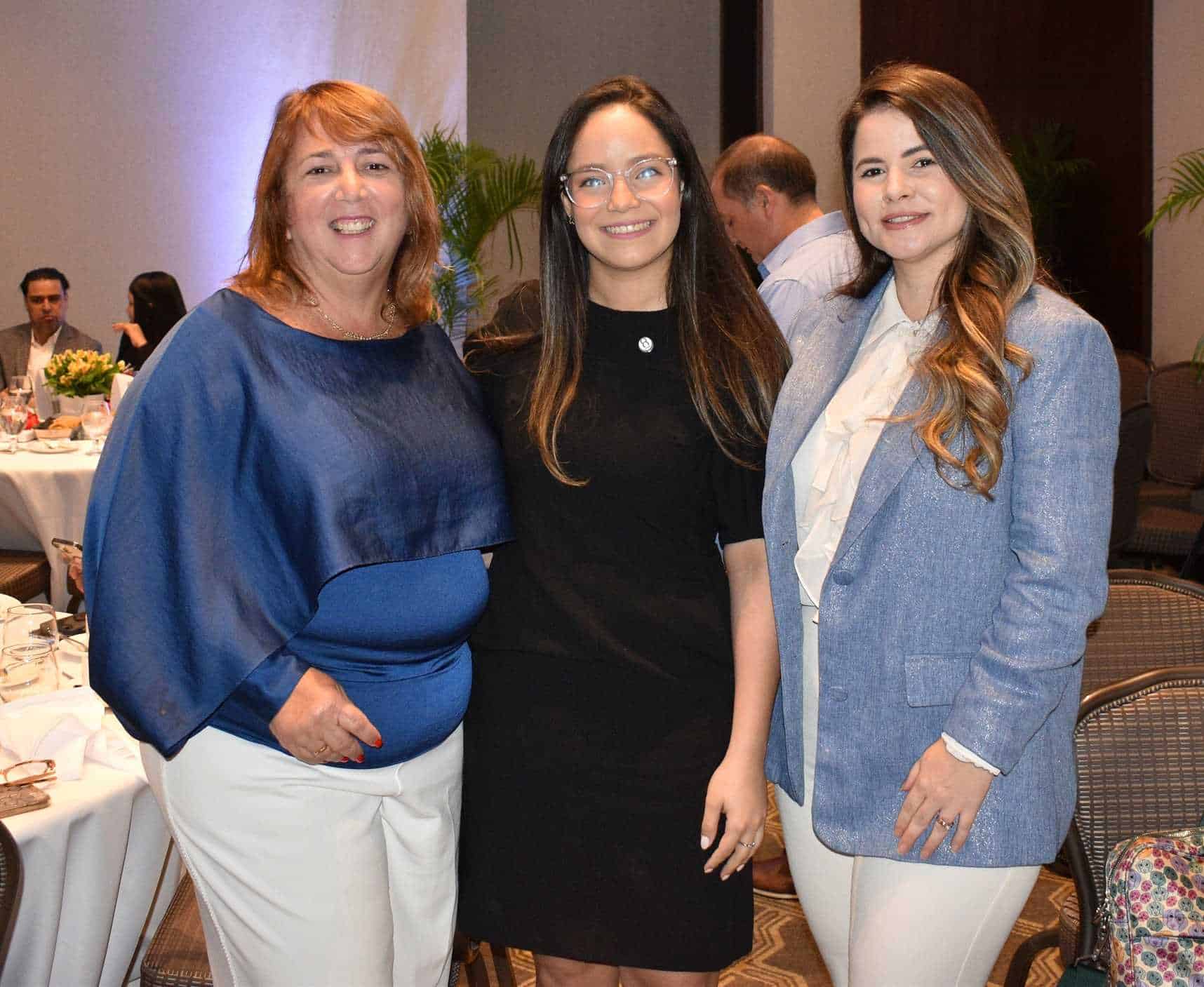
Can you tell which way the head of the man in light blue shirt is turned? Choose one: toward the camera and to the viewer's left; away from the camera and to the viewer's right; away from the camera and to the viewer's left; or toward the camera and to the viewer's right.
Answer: toward the camera and to the viewer's left

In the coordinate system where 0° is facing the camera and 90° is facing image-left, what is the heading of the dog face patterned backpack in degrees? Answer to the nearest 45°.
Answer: approximately 0°

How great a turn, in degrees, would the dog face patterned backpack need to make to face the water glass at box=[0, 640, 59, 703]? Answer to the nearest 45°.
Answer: approximately 90° to its right

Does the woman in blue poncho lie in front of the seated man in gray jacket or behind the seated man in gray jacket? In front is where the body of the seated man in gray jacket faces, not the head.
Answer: in front

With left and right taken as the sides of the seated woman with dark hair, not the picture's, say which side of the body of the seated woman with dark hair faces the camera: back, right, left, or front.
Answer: left

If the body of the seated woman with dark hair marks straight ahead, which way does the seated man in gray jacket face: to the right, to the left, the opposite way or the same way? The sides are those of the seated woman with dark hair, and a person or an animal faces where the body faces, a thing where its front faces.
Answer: to the left

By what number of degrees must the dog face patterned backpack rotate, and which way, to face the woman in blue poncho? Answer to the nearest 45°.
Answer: approximately 90° to its right

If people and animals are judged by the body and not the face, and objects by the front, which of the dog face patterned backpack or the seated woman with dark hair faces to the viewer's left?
the seated woman with dark hair

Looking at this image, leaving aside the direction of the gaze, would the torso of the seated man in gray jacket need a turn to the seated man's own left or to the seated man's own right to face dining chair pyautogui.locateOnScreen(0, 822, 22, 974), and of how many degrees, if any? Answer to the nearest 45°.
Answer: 0° — they already face it

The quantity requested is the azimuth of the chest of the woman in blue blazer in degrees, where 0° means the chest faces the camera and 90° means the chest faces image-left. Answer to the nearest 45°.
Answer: approximately 45°
